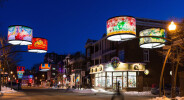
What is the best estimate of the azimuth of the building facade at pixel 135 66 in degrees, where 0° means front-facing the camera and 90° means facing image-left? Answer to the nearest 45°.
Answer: approximately 45°
